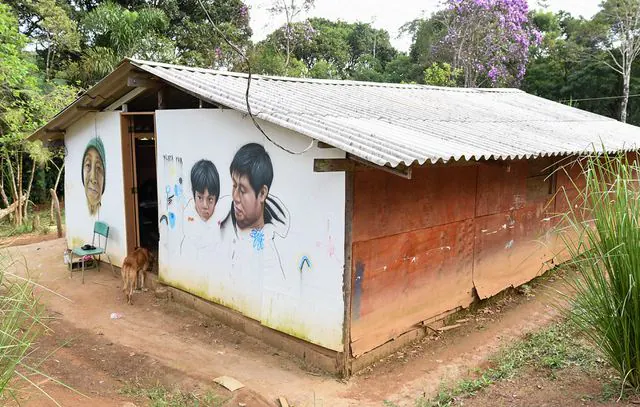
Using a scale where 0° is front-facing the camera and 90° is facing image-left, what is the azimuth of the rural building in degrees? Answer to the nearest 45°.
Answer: approximately 45°

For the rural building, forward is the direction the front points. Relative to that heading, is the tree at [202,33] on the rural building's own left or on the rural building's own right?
on the rural building's own right

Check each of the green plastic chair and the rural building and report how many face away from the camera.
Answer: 0

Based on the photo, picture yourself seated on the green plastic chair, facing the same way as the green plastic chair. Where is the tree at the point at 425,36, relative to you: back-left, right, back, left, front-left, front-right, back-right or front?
back

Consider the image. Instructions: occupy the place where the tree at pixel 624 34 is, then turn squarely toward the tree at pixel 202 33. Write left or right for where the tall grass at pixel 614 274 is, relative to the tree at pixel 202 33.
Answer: left

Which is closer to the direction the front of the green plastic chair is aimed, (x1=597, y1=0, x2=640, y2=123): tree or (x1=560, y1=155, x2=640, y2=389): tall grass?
the tall grass

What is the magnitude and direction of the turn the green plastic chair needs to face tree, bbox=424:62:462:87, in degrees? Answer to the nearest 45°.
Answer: approximately 180°

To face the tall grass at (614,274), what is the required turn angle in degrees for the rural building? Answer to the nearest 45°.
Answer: approximately 90° to its left

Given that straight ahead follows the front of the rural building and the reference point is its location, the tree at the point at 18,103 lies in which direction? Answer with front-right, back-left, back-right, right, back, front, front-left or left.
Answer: right

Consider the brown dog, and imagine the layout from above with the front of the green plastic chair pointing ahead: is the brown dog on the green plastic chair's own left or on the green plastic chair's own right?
on the green plastic chair's own left

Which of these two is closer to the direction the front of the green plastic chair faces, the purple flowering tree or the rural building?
the rural building

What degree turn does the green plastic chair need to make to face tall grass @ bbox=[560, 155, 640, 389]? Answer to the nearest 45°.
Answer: approximately 45° to its left

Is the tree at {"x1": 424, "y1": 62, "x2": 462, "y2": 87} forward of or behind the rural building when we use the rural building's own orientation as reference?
behind

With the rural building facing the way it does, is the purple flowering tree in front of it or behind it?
behind

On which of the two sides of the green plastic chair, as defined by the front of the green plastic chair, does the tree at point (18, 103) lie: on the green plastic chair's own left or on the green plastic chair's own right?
on the green plastic chair's own right
